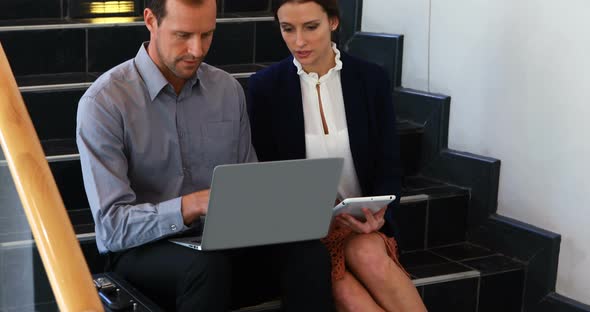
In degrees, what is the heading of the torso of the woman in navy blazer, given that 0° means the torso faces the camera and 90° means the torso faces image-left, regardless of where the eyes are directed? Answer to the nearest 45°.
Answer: approximately 0°

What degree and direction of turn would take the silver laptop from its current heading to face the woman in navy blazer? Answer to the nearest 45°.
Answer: approximately 45° to its right

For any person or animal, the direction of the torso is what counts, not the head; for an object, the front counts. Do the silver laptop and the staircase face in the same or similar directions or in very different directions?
very different directions

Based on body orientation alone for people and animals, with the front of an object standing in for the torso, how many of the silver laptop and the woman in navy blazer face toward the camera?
1

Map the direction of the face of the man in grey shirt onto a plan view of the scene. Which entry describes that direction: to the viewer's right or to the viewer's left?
to the viewer's right

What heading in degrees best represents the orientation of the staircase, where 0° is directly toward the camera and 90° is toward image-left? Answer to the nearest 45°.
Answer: approximately 315°

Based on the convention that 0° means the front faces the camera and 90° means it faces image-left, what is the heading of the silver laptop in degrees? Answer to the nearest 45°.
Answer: approximately 135°
